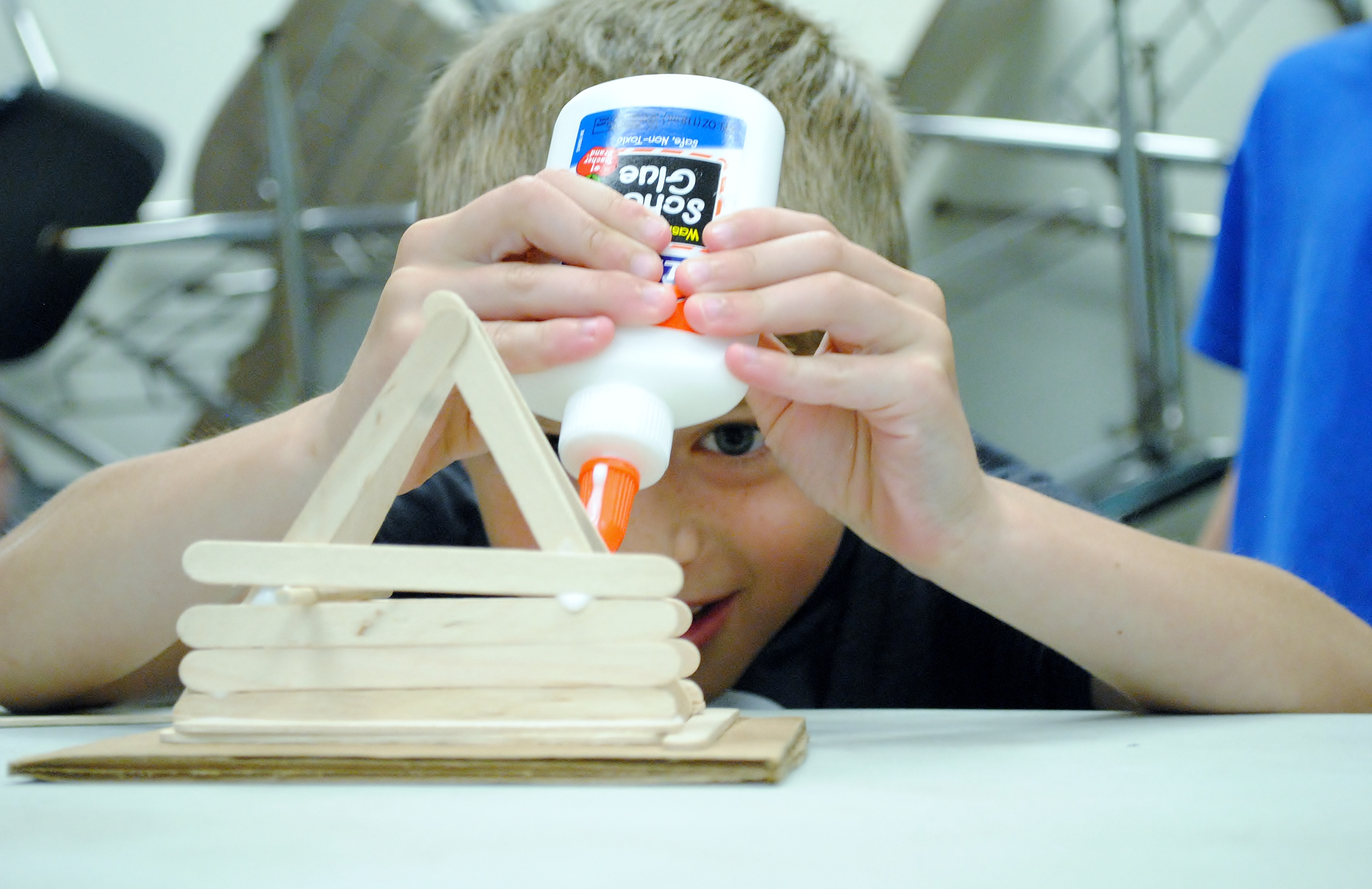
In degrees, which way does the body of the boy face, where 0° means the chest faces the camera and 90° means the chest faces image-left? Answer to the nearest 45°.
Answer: approximately 0°
